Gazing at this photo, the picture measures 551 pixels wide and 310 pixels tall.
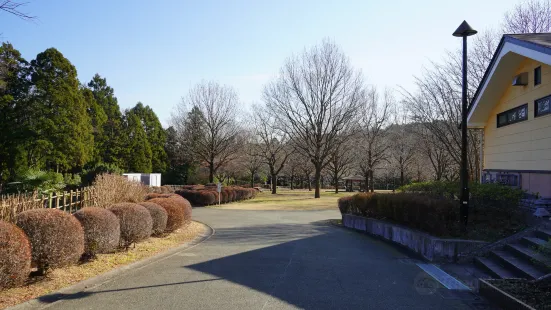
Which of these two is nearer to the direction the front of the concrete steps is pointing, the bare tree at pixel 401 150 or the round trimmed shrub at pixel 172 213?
the round trimmed shrub

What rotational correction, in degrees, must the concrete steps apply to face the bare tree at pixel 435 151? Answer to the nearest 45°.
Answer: approximately 135° to its right

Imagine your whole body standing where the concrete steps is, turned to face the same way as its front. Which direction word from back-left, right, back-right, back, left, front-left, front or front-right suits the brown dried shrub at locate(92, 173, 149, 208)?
front-right

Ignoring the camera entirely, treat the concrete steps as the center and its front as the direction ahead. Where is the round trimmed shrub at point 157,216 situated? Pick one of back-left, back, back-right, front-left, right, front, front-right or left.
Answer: front-right

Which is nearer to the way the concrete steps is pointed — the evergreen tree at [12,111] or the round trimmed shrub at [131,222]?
the round trimmed shrub

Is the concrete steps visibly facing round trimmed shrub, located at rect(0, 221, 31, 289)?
yes

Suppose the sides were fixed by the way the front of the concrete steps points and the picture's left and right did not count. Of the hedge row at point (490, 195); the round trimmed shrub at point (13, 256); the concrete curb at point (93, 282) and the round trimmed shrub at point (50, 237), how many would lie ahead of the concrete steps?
3

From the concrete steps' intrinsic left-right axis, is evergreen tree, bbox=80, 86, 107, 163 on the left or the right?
on its right

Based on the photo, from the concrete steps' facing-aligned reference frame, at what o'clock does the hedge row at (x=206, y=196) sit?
The hedge row is roughly at 3 o'clock from the concrete steps.

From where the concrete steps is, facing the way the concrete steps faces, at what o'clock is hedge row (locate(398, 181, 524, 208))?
The hedge row is roughly at 4 o'clock from the concrete steps.

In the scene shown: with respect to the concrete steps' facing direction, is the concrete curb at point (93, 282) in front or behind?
in front

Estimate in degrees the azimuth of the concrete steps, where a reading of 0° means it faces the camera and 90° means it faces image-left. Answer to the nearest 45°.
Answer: approximately 45°

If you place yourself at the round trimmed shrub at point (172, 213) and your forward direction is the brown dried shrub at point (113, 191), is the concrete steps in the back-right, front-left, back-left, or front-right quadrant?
back-left

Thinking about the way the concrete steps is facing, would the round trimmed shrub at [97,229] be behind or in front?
in front
